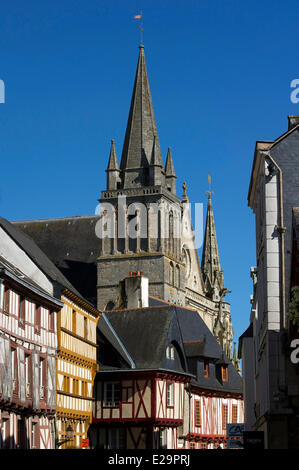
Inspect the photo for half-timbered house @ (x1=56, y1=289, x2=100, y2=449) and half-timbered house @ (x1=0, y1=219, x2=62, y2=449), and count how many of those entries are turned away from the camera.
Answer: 0

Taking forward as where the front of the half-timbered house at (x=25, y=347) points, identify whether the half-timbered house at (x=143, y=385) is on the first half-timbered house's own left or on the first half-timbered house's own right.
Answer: on the first half-timbered house's own left
